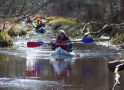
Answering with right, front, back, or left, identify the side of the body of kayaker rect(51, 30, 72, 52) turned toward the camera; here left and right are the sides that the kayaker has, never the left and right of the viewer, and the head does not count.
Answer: front
